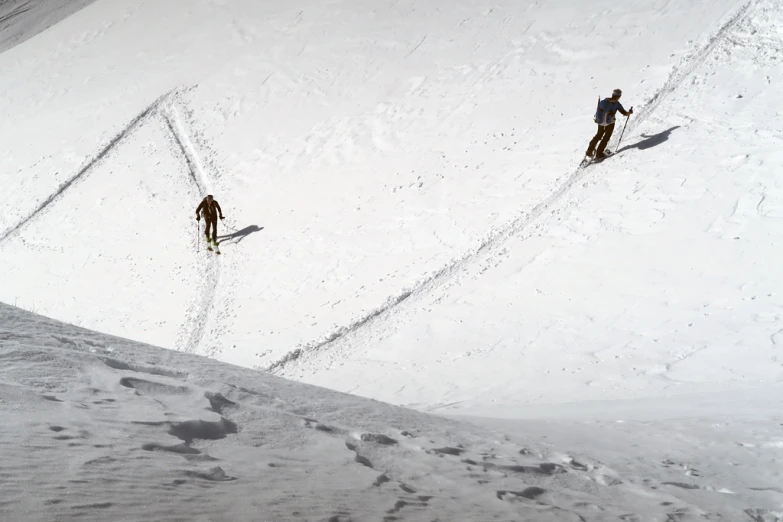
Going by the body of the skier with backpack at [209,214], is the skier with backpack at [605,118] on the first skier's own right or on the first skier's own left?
on the first skier's own left

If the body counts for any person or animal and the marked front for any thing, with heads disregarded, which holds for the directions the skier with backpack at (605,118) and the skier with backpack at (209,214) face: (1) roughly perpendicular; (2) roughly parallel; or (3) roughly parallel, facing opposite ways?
roughly perpendicular

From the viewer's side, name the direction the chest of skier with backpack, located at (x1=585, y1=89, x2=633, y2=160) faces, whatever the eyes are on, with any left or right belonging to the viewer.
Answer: facing away from the viewer and to the right of the viewer

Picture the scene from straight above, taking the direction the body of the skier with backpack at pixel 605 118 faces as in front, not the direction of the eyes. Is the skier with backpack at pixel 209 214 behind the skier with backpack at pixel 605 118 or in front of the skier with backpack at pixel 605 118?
behind

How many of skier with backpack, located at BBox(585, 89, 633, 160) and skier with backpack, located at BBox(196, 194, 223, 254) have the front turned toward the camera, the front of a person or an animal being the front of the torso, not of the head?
1
